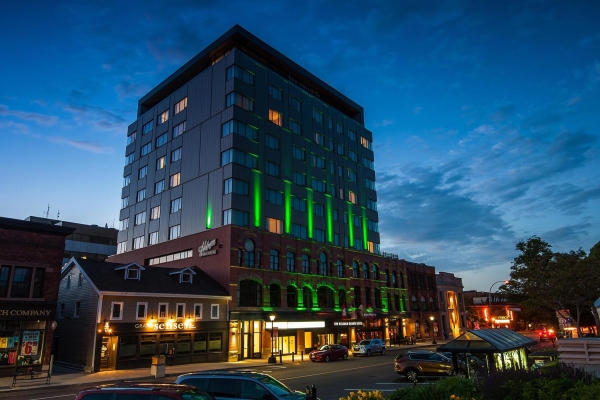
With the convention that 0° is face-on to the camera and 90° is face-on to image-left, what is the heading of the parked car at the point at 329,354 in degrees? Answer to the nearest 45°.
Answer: approximately 45°

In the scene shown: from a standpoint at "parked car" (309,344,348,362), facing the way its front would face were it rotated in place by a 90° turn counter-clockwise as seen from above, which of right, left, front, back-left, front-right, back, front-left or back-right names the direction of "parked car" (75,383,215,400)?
front-right

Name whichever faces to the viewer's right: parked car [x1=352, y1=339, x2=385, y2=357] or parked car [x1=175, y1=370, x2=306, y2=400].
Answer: parked car [x1=175, y1=370, x2=306, y2=400]

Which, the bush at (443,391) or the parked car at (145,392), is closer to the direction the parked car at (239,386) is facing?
the bush

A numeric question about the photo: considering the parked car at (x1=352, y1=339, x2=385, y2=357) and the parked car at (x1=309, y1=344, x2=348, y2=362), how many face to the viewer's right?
0

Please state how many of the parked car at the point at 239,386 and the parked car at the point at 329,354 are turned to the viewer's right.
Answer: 1

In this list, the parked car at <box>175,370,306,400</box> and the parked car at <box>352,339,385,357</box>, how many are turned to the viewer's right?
1

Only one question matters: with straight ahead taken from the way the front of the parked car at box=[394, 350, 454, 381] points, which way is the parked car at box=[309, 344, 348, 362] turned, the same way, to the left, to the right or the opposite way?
the opposite way

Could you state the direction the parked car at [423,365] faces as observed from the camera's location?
facing away from the viewer and to the right of the viewer

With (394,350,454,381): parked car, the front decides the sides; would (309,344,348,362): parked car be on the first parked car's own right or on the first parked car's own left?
on the first parked car's own left

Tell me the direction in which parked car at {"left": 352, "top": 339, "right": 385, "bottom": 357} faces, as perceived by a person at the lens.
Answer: facing the viewer and to the left of the viewer

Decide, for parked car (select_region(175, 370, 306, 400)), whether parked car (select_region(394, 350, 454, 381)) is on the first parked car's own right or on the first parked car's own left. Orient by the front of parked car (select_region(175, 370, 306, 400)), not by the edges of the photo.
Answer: on the first parked car's own left

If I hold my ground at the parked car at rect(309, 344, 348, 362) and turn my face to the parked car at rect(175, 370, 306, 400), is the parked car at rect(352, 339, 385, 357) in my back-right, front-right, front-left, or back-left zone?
back-left

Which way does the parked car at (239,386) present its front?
to the viewer's right
